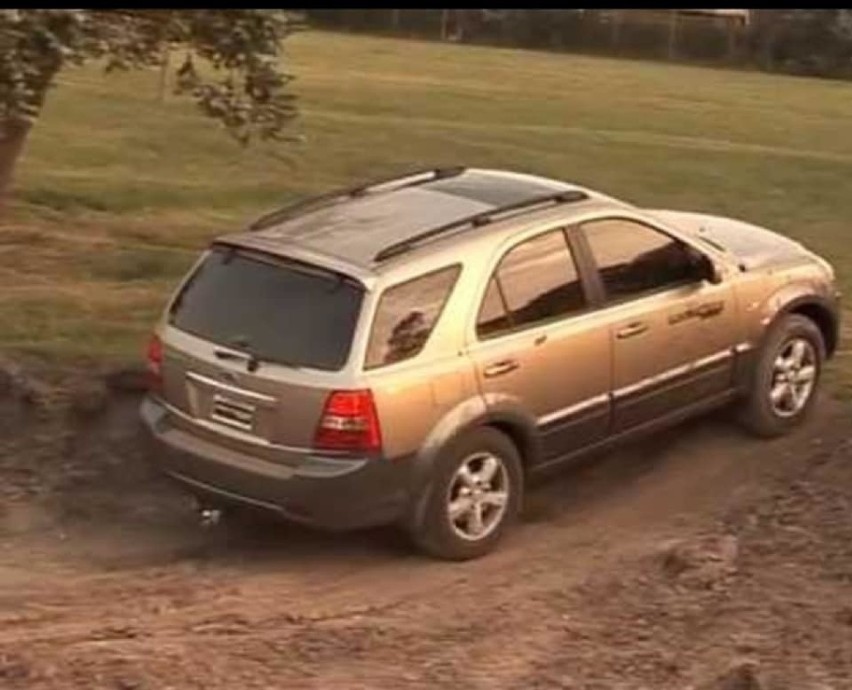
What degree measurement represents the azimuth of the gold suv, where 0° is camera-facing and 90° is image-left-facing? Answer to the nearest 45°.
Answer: approximately 225°

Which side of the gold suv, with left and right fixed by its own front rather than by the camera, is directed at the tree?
left
